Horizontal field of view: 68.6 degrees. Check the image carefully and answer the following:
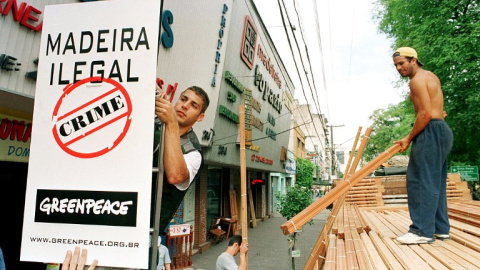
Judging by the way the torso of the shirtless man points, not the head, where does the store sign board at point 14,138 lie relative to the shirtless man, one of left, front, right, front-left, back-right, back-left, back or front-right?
front

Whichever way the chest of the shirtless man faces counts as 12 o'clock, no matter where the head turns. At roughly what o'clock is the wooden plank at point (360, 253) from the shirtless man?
The wooden plank is roughly at 10 o'clock from the shirtless man.

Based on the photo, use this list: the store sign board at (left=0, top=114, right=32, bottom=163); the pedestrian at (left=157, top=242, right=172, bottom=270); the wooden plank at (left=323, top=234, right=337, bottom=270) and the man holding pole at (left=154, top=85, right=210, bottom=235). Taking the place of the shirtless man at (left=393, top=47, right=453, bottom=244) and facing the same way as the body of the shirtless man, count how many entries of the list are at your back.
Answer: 0

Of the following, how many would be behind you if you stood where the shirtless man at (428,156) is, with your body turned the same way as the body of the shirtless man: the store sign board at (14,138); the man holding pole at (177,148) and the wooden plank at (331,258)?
0

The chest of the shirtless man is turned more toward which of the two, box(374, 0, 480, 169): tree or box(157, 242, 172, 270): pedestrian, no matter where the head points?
the pedestrian

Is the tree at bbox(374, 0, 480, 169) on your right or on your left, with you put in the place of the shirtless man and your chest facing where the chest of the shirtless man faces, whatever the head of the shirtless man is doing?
on your right

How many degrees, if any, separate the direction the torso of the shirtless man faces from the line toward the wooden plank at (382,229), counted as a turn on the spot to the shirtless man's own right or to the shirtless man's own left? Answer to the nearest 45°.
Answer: approximately 45° to the shirtless man's own right

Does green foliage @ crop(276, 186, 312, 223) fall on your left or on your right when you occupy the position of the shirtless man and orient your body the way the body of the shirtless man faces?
on your right

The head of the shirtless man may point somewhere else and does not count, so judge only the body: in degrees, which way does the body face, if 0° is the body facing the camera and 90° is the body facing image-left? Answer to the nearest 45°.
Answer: approximately 90°

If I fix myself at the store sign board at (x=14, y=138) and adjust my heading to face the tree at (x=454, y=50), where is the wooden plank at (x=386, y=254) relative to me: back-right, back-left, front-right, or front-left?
front-right

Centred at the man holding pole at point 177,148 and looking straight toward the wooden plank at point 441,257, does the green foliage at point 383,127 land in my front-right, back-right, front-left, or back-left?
front-left

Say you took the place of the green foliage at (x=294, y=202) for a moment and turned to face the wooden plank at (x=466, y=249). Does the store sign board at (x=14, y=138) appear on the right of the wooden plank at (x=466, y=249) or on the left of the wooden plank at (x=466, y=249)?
right

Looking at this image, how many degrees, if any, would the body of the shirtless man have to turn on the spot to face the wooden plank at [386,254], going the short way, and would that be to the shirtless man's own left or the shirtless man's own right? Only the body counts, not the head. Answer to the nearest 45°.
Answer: approximately 45° to the shirtless man's own left
